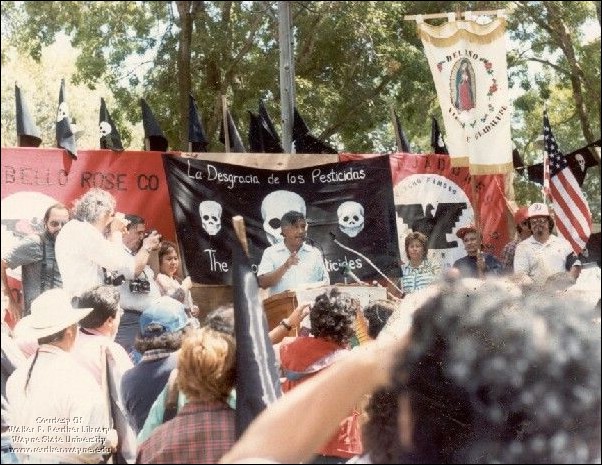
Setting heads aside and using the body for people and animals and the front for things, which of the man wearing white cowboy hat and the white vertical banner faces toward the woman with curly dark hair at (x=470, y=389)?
the white vertical banner

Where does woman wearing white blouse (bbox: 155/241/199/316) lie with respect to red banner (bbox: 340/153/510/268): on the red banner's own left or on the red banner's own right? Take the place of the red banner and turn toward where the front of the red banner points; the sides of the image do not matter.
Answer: on the red banner's own right

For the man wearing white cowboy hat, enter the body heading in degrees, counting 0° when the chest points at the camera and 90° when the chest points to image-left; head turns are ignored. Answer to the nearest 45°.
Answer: approximately 225°

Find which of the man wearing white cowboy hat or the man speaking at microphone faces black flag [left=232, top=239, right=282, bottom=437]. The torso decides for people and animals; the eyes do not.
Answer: the man speaking at microphone

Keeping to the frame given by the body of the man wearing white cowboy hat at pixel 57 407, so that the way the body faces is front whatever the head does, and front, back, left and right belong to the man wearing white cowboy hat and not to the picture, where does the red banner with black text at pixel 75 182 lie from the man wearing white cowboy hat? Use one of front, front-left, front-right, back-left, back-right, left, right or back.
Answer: front-left

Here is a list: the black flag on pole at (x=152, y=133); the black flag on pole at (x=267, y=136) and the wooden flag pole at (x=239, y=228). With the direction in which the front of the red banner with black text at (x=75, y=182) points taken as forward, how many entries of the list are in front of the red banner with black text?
1

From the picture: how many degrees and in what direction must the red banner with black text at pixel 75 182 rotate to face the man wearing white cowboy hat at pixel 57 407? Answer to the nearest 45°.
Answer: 0° — it already faces them

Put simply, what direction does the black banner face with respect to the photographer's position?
facing the viewer

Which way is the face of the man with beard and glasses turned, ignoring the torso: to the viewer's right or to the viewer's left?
to the viewer's right

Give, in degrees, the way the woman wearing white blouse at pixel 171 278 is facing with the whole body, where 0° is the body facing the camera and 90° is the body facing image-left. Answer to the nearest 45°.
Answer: approximately 315°

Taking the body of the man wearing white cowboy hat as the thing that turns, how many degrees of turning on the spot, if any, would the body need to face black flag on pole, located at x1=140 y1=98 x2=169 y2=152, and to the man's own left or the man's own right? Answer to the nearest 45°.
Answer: approximately 45° to the man's own left
